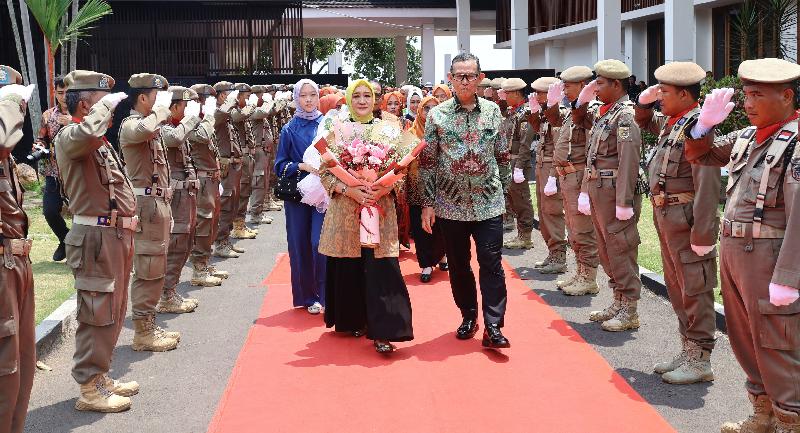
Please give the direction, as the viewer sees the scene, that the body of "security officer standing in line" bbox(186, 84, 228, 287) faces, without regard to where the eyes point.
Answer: to the viewer's right

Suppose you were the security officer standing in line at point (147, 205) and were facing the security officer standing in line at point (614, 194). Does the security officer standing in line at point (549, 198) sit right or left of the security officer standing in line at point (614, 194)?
left

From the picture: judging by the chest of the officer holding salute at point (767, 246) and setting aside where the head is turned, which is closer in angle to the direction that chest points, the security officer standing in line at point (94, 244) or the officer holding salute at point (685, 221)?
the security officer standing in line

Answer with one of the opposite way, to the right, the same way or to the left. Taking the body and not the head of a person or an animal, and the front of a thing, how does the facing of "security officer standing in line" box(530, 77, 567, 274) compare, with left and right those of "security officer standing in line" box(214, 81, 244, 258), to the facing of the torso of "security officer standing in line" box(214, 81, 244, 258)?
the opposite way

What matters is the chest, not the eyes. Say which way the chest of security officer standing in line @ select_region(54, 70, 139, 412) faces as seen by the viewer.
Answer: to the viewer's right

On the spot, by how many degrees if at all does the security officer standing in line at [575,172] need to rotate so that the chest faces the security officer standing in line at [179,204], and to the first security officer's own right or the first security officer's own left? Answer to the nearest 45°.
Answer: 0° — they already face them

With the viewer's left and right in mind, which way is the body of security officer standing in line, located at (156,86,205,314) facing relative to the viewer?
facing to the right of the viewer

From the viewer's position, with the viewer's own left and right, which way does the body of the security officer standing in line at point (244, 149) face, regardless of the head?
facing to the right of the viewer

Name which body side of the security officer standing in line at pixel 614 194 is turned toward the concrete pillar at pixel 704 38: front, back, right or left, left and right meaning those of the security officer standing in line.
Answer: right

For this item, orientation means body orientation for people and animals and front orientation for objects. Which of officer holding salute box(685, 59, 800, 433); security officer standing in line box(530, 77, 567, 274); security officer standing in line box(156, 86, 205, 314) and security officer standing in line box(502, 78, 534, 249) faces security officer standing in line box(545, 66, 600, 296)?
security officer standing in line box(156, 86, 205, 314)

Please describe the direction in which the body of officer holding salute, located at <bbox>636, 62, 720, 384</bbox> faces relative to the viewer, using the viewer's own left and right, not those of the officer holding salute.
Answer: facing to the left of the viewer

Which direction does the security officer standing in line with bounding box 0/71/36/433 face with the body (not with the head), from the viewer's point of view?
to the viewer's right
